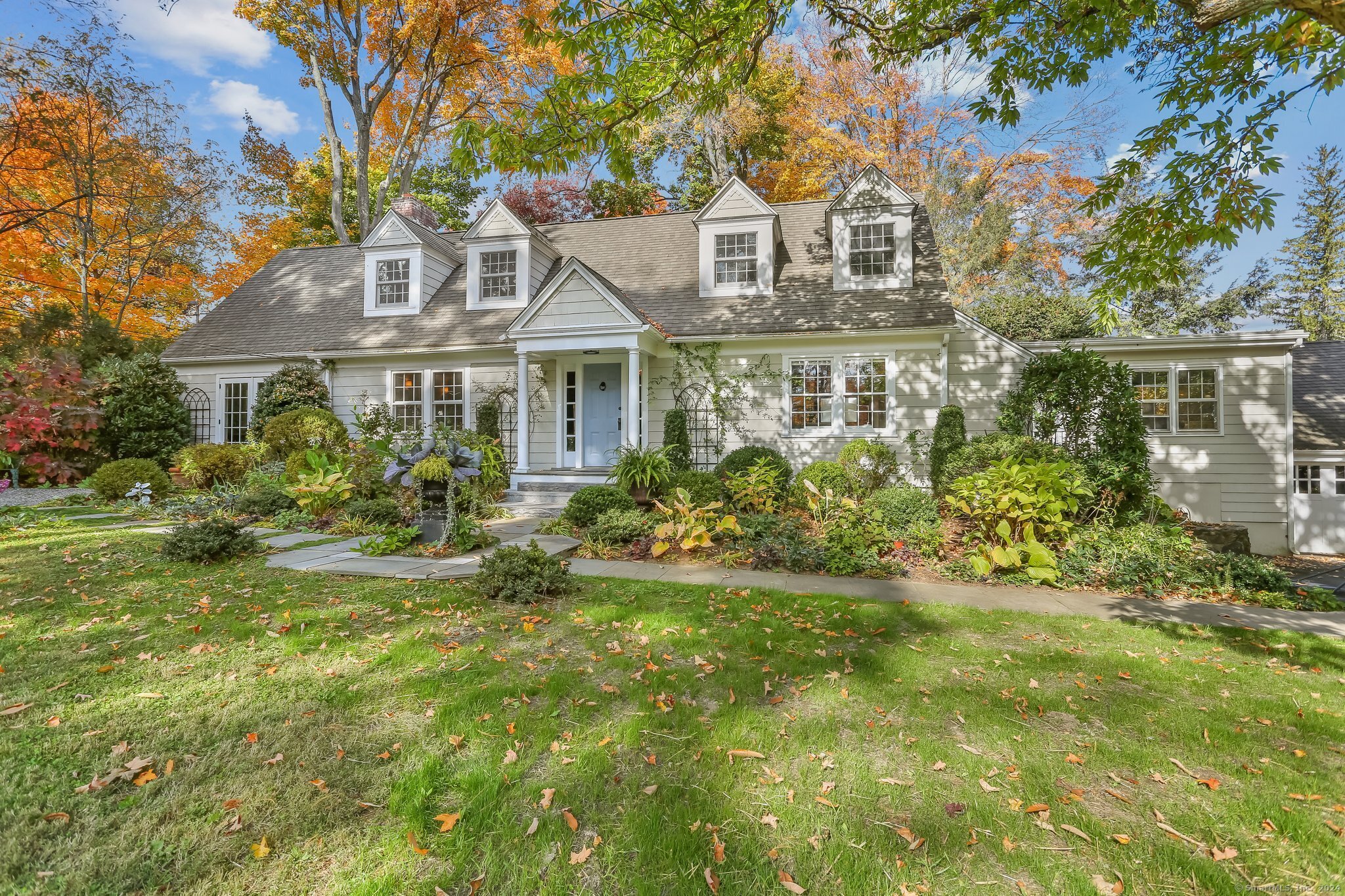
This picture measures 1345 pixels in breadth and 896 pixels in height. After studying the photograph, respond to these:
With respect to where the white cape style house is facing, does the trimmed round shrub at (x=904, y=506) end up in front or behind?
in front

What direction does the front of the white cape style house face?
toward the camera

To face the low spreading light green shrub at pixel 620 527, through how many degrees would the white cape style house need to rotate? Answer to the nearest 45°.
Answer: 0° — it already faces it

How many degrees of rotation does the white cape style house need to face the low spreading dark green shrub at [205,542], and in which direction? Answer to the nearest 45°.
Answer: approximately 45° to its right

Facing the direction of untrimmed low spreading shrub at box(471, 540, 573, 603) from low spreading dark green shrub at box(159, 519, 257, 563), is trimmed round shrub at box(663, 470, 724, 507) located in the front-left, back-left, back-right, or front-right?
front-left

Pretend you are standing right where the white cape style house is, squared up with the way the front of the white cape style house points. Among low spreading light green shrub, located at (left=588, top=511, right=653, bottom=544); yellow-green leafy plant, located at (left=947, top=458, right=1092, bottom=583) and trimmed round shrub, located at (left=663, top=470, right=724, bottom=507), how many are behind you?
0

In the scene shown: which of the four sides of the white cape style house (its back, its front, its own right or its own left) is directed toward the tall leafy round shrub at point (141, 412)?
right

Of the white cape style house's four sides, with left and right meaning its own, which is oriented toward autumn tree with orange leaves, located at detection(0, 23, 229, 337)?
right

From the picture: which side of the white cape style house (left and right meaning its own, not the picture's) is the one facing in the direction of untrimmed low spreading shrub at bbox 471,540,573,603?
front

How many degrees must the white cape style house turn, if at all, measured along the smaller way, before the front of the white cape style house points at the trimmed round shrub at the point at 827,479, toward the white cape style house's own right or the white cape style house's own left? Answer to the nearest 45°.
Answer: approximately 45° to the white cape style house's own left

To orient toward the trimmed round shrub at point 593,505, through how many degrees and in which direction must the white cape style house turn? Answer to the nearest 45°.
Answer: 0° — it already faces it
